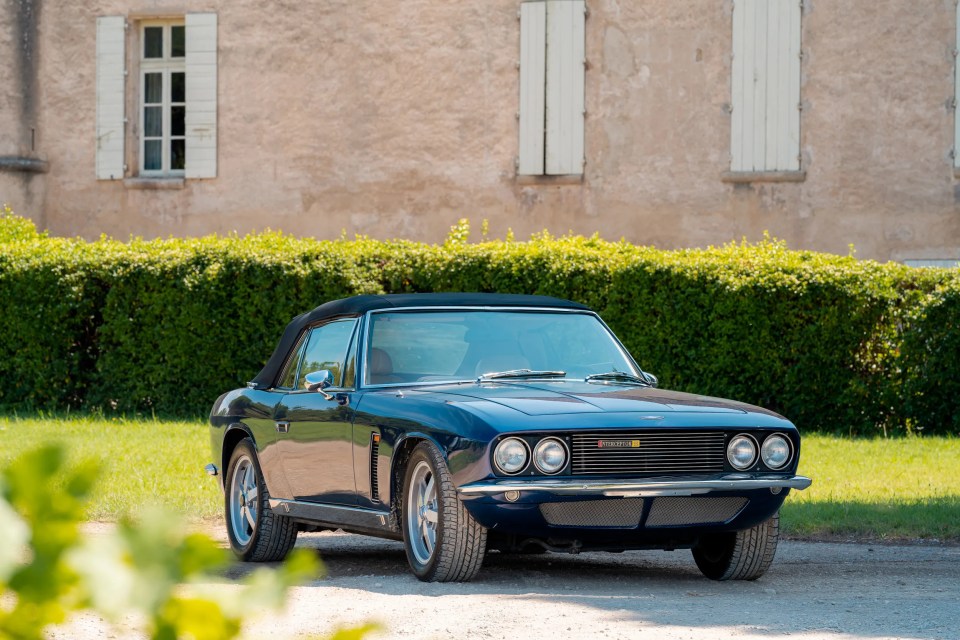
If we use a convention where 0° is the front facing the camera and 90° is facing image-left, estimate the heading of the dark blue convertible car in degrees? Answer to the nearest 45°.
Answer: approximately 315°

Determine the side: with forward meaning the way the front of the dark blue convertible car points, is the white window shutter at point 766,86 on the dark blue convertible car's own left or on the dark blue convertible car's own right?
on the dark blue convertible car's own left

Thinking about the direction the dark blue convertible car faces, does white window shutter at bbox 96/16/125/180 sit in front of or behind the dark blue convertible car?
behind

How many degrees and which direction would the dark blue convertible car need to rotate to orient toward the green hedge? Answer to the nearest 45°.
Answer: approximately 135° to its left

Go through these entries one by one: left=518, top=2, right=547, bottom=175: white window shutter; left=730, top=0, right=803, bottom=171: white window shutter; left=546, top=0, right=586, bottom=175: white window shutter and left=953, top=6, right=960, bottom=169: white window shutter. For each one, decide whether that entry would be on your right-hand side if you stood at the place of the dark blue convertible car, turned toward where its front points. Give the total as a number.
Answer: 0

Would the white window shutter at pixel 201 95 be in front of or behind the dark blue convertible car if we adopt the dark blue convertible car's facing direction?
behind

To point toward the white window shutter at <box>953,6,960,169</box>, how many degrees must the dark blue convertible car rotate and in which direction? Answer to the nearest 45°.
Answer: approximately 90° to its left

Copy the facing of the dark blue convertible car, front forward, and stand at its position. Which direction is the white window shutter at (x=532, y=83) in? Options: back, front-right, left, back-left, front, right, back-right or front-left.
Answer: back-left

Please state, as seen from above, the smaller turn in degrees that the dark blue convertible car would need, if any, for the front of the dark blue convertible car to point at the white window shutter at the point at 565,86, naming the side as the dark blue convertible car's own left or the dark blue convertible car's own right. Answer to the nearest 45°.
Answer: approximately 135° to the dark blue convertible car's own left

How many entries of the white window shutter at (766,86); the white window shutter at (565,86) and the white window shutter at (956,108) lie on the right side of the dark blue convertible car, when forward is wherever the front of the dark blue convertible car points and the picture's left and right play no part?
0
